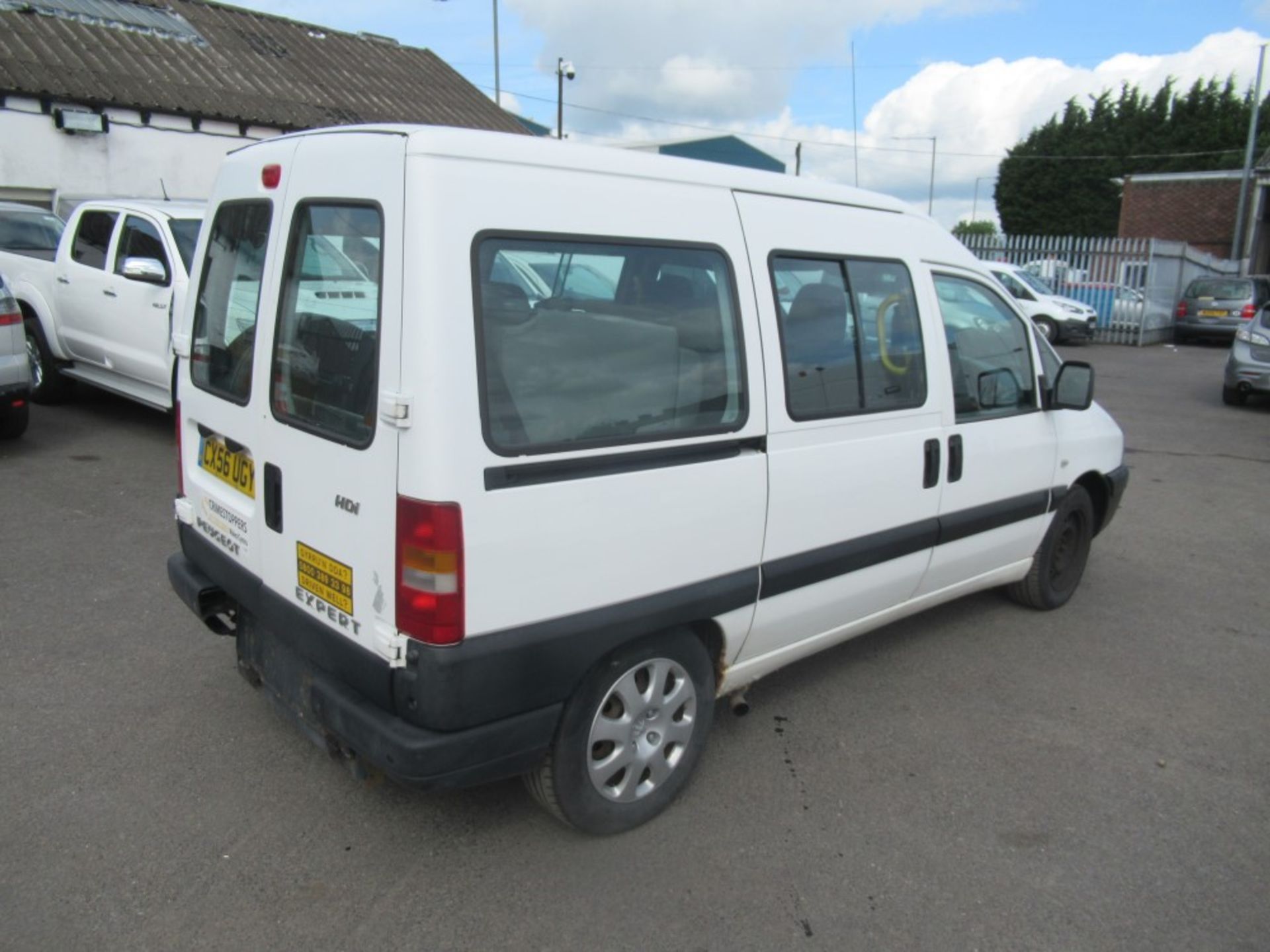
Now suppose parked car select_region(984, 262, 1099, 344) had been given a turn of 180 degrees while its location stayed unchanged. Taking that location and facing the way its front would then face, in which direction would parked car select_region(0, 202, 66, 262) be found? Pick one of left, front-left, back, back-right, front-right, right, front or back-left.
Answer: left

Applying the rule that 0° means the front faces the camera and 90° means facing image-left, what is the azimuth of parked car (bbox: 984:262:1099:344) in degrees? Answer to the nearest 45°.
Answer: approximately 315°

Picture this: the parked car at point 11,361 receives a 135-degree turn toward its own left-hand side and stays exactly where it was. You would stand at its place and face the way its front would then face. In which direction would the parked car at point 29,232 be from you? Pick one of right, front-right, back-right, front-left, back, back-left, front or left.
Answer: back

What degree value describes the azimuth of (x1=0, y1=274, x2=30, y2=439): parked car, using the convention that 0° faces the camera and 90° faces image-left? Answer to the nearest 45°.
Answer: approximately 135°

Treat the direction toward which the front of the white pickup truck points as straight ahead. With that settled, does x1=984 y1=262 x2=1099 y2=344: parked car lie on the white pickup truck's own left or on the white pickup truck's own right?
on the white pickup truck's own left

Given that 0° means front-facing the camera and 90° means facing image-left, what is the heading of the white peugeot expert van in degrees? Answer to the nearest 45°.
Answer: approximately 225°

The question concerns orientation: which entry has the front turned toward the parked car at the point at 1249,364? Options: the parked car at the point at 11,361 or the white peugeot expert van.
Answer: the white peugeot expert van

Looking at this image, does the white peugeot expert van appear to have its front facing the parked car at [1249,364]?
yes

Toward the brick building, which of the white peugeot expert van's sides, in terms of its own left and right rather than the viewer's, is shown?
front

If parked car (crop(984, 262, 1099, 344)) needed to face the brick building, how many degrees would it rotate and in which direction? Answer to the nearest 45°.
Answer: approximately 135° to its left

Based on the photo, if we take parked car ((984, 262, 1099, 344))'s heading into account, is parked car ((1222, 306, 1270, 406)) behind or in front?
in front

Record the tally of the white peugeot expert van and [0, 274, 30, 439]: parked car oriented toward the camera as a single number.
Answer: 0

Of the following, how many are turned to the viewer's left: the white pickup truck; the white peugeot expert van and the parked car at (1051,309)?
0

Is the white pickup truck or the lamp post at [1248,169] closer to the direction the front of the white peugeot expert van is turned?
the lamp post
